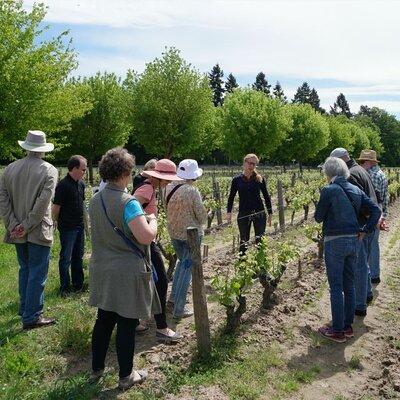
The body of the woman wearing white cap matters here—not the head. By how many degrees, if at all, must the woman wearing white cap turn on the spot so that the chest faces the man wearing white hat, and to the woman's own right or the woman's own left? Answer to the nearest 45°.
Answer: approximately 135° to the woman's own left

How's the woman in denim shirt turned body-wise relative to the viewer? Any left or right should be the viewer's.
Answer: facing away from the viewer and to the left of the viewer

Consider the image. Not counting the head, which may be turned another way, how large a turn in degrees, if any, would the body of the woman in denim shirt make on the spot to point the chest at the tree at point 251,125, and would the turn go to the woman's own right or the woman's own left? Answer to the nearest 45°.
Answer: approximately 45° to the woman's own right

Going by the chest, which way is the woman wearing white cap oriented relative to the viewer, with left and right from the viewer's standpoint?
facing away from the viewer and to the right of the viewer

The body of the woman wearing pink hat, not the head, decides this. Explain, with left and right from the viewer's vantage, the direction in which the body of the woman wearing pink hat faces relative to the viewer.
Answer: facing to the right of the viewer

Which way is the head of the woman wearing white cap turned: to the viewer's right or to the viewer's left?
to the viewer's right

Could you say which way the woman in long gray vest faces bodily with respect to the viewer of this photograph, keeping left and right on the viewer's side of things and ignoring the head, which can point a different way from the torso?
facing away from the viewer and to the right of the viewer

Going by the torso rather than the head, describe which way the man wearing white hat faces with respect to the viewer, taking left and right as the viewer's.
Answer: facing away from the viewer and to the right of the viewer

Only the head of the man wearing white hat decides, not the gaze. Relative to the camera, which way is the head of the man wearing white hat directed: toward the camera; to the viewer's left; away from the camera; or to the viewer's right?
away from the camera

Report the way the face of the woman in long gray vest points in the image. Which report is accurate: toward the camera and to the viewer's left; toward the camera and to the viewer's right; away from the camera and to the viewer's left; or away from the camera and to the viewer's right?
away from the camera and to the viewer's right

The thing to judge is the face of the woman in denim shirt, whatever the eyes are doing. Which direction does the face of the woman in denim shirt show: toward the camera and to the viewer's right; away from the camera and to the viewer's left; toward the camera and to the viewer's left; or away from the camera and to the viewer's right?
away from the camera and to the viewer's left
